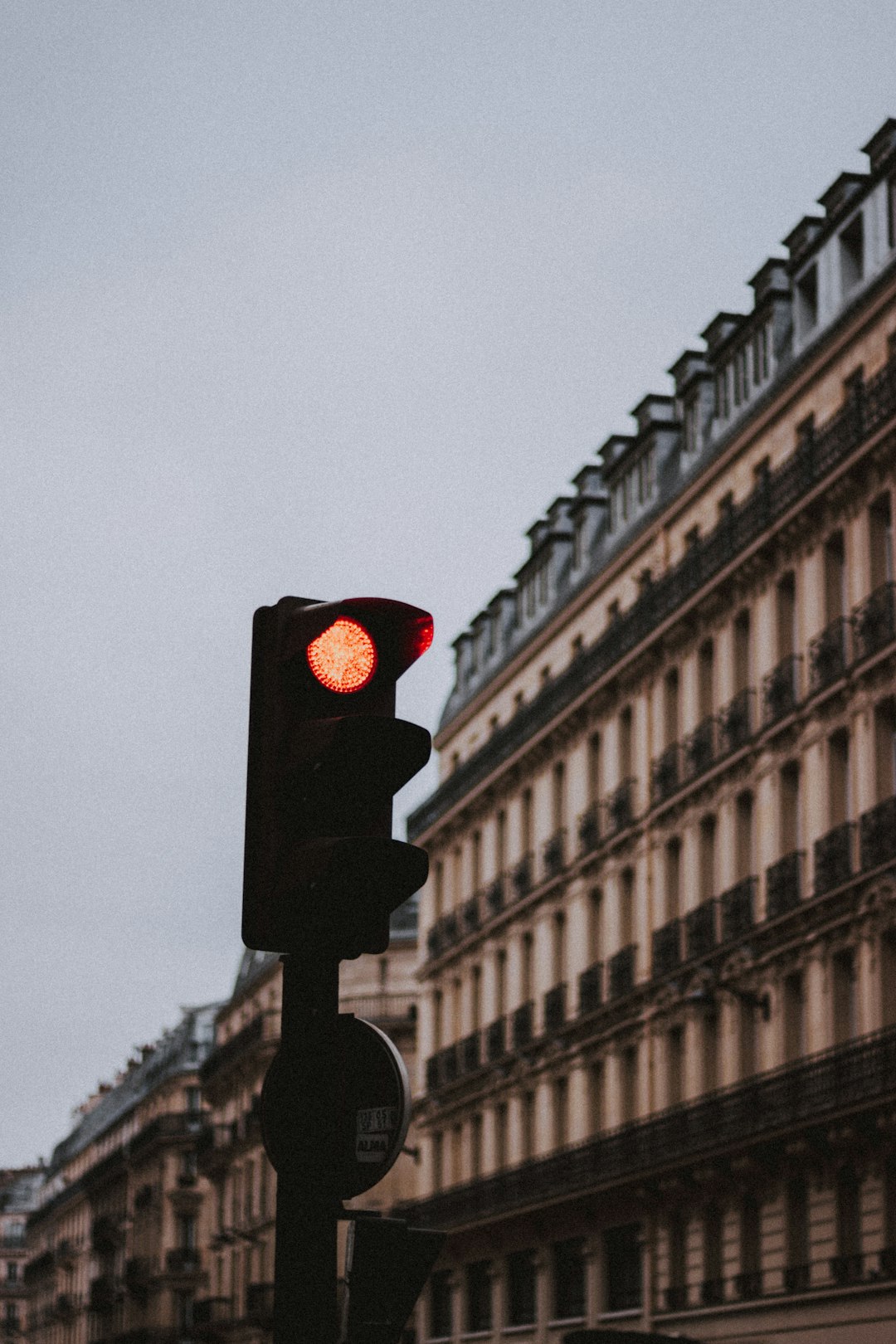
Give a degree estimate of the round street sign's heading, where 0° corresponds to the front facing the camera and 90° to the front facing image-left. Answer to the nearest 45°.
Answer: approximately 225°

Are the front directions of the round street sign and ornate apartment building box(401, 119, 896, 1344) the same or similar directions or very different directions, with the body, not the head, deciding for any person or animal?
very different directions

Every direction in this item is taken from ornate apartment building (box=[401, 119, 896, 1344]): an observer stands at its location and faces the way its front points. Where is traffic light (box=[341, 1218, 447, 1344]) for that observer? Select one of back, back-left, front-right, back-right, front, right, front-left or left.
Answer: front-left

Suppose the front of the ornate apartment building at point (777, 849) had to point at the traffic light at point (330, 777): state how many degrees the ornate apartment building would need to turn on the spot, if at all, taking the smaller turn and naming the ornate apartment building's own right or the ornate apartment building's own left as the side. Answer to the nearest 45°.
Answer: approximately 45° to the ornate apartment building's own left

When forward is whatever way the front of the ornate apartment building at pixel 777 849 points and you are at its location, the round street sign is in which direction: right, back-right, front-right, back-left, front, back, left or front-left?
front-left

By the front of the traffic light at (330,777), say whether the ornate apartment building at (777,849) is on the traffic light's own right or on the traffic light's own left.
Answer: on the traffic light's own left
